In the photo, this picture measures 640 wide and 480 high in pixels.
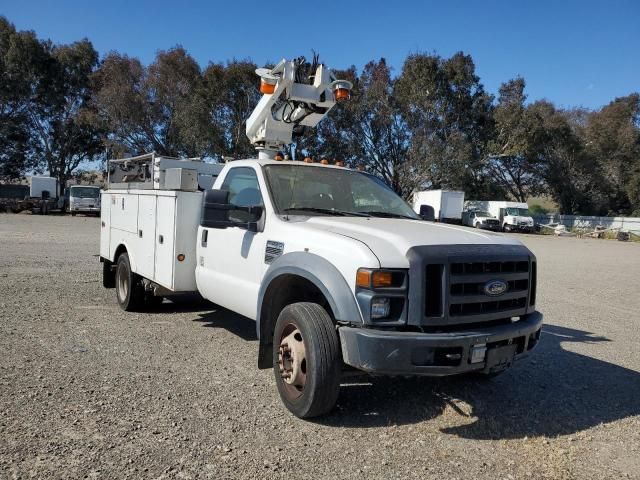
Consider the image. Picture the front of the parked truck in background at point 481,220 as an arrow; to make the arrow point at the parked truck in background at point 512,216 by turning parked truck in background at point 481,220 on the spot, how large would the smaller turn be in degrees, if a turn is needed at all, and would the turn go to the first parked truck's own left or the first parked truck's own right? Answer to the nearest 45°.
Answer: approximately 90° to the first parked truck's own left

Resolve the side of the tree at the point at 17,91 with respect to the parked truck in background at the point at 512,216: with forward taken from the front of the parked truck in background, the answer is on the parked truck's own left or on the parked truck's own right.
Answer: on the parked truck's own right

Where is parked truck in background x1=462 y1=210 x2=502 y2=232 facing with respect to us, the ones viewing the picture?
facing the viewer and to the right of the viewer

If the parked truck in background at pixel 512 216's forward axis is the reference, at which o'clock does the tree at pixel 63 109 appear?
The tree is roughly at 4 o'clock from the parked truck in background.

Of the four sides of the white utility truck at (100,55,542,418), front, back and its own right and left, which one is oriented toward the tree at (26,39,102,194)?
back

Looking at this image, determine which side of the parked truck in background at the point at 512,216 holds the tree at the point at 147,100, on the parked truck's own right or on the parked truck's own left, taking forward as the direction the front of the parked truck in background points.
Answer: on the parked truck's own right

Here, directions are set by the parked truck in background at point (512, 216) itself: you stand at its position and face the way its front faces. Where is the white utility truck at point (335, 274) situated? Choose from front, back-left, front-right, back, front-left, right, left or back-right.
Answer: front-right

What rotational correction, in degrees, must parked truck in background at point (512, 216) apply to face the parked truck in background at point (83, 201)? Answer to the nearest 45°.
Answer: approximately 90° to its right

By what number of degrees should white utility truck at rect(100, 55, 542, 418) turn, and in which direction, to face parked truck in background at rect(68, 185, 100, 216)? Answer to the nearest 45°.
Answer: approximately 180°

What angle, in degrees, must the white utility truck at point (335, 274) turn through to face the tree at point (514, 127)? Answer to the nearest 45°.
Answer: approximately 135° to its left
